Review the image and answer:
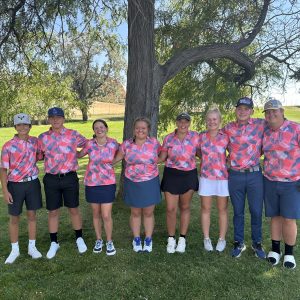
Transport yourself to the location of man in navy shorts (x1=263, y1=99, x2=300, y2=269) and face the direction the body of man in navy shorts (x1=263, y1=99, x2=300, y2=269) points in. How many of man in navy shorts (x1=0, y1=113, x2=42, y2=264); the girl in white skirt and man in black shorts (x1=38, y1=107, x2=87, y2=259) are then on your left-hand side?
0

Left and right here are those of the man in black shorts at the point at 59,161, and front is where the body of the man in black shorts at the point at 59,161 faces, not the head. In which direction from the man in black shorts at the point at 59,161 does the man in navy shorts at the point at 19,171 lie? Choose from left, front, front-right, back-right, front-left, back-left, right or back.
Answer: right

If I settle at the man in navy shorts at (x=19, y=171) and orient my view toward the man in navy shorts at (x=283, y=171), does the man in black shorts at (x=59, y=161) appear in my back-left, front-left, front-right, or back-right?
front-left

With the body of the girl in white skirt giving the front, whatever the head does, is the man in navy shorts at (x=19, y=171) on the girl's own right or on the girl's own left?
on the girl's own right

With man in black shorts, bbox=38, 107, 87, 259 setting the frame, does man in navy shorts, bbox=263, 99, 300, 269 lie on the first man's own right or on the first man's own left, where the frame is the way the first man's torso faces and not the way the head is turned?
on the first man's own left

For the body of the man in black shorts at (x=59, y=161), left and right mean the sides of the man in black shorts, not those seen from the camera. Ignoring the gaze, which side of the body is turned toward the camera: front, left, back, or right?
front

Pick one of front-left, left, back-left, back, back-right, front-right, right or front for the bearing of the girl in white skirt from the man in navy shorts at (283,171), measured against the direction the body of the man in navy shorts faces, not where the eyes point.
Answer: right

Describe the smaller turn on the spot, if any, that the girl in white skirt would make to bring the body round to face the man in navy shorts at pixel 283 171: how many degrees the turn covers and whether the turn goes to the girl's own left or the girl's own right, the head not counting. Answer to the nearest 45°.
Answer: approximately 90° to the girl's own left

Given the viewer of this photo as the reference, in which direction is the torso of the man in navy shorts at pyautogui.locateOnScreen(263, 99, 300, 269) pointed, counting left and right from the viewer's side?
facing the viewer

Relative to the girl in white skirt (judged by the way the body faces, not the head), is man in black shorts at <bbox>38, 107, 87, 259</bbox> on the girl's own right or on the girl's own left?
on the girl's own right

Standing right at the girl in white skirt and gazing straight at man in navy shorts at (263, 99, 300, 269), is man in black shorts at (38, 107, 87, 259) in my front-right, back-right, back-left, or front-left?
back-right

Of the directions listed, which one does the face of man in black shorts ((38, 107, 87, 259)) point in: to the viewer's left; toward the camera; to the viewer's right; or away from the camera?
toward the camera
